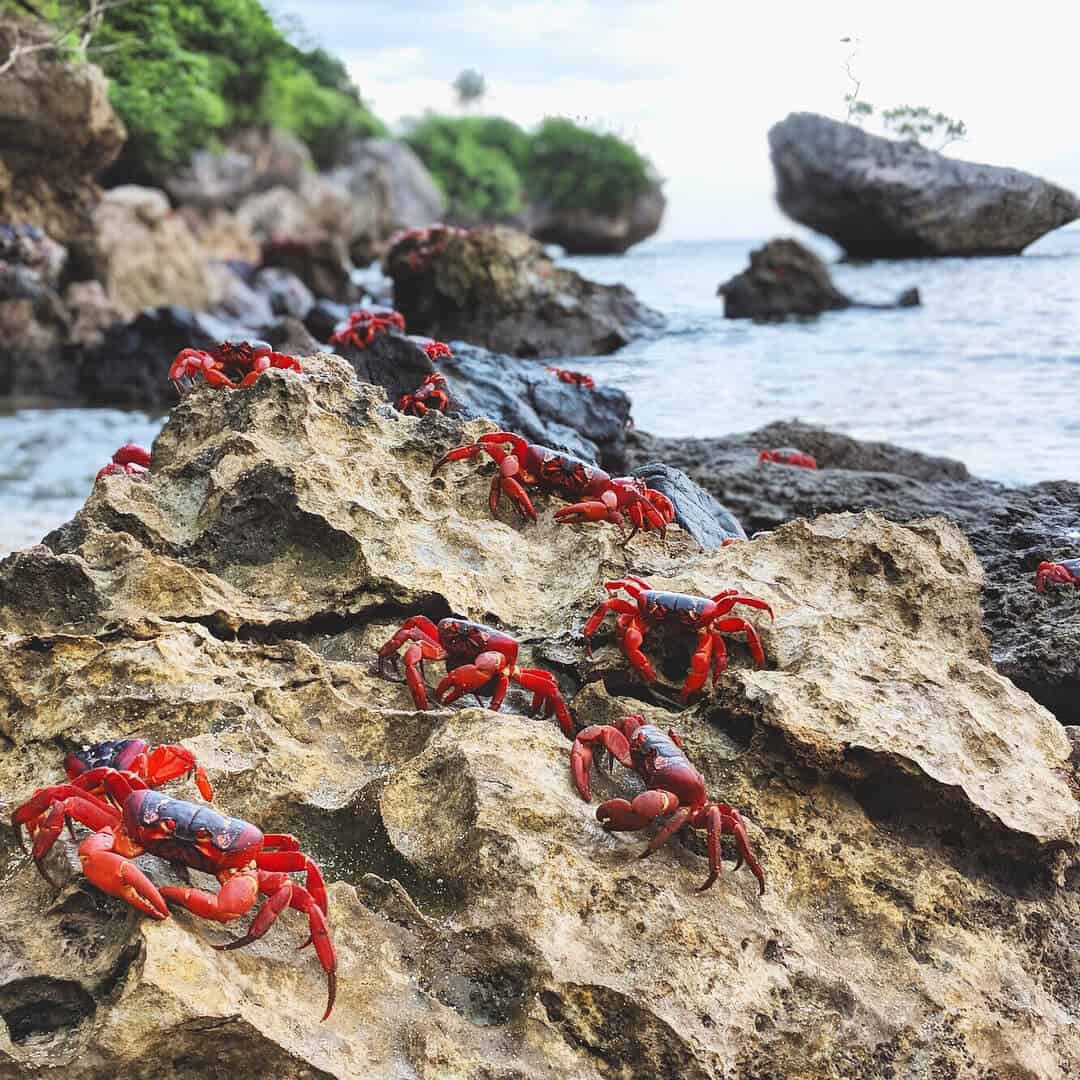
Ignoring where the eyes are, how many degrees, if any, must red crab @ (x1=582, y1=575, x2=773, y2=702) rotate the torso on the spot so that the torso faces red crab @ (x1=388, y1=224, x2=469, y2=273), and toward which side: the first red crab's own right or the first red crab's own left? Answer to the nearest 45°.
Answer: approximately 180°

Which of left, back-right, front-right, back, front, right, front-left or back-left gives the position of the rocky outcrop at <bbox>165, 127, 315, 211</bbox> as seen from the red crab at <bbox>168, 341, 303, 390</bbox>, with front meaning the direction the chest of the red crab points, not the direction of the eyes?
back

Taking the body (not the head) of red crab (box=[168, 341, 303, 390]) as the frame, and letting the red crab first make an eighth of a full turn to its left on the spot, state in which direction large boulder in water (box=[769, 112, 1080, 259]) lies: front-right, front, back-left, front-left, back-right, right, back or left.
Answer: left

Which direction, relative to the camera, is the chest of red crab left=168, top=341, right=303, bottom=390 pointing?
toward the camera

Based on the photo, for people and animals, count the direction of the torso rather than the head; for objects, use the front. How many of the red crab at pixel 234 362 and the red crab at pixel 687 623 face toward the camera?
2

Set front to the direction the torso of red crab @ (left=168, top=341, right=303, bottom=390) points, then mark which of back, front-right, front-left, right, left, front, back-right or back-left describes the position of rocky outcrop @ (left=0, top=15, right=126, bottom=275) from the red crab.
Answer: back

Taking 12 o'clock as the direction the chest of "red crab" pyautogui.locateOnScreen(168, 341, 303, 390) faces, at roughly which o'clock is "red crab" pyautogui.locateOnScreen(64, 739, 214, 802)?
"red crab" pyautogui.locateOnScreen(64, 739, 214, 802) is roughly at 12 o'clock from "red crab" pyautogui.locateOnScreen(168, 341, 303, 390).

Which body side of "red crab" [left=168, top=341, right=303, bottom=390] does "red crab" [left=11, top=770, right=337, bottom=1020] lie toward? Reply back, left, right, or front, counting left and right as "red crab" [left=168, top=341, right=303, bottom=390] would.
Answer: front

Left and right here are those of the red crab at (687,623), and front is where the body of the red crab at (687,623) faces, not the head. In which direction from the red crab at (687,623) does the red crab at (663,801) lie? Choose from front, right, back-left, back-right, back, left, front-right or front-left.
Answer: front

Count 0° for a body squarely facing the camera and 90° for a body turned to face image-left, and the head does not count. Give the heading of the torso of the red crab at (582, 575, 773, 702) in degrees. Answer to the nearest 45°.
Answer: approximately 0°

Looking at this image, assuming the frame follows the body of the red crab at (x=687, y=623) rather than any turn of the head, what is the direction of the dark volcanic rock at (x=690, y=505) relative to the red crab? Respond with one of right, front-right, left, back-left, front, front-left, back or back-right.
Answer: back

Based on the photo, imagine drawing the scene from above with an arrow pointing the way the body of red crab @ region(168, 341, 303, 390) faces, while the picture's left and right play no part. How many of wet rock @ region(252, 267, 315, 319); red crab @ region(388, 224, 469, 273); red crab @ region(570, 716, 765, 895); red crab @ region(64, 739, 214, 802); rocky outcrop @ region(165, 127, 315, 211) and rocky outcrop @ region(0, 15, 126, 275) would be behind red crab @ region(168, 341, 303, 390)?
4

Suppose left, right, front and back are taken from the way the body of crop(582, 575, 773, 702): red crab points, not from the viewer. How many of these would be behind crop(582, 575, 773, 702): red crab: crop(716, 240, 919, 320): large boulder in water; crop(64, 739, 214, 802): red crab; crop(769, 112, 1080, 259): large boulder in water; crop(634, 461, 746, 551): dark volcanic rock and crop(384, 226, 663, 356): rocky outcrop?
4

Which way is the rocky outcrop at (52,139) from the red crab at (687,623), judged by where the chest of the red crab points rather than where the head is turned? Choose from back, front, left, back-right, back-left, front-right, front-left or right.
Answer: back-right

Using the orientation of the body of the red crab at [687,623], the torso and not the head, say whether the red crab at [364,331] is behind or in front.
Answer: behind
